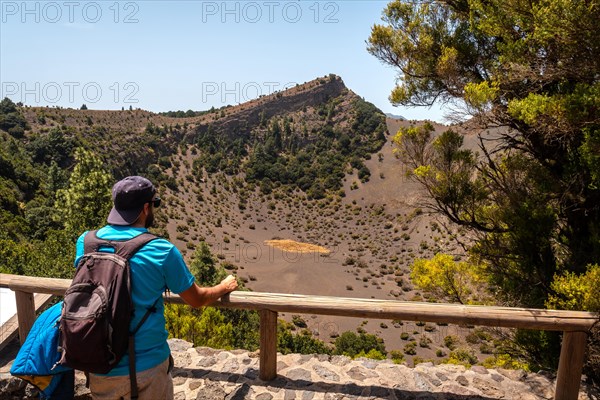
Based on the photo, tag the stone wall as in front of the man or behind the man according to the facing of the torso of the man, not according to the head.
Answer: in front

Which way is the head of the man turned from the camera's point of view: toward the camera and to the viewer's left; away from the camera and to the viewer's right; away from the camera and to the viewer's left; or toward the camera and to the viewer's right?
away from the camera and to the viewer's right

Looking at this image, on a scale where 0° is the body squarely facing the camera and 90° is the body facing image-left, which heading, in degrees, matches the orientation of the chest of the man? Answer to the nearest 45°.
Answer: approximately 225°

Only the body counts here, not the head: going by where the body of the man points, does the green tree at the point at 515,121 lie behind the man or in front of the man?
in front
